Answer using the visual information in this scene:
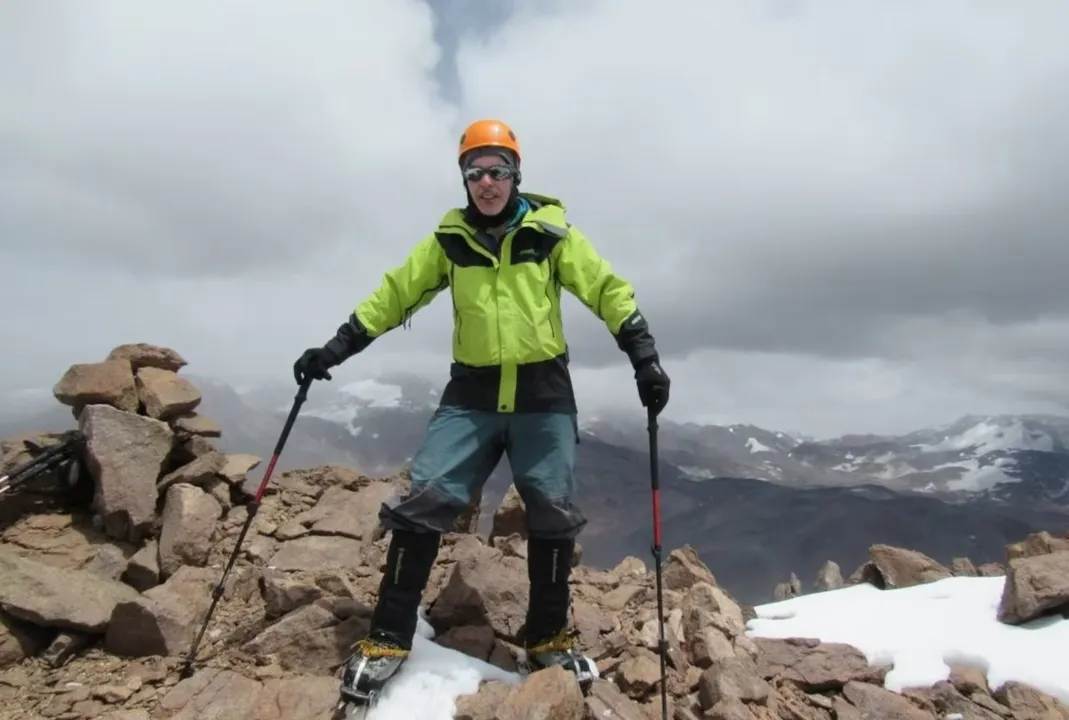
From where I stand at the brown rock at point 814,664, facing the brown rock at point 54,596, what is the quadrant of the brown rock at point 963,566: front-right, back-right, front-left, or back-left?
back-right

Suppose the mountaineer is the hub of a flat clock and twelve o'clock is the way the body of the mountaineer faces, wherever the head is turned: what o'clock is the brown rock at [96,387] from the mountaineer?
The brown rock is roughly at 4 o'clock from the mountaineer.

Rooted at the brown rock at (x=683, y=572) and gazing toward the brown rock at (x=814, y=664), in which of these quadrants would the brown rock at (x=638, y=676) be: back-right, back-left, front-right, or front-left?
front-right

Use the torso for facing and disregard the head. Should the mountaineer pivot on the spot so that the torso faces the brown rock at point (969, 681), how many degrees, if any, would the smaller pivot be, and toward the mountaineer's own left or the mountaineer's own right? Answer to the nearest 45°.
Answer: approximately 90° to the mountaineer's own left

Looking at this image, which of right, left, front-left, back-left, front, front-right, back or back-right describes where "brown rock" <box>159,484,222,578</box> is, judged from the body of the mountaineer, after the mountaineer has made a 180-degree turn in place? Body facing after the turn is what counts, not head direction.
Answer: front-left

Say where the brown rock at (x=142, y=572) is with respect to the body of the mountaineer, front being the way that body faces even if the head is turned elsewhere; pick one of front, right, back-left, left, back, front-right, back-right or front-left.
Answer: back-right

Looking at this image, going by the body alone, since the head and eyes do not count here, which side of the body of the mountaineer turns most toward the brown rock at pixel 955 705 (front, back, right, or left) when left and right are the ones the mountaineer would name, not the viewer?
left

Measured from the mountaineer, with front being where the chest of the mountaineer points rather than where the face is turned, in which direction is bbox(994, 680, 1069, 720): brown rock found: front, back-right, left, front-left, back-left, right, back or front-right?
left

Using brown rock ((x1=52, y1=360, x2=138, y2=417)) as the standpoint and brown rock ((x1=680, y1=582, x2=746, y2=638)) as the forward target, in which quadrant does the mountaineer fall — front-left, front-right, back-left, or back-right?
front-right

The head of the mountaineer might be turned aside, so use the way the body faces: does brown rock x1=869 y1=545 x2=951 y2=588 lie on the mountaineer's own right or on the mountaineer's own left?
on the mountaineer's own left

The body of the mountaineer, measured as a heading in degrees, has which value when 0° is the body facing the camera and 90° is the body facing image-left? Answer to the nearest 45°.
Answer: approximately 0°

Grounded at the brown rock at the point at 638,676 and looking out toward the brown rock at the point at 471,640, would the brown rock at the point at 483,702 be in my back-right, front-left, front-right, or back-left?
front-left

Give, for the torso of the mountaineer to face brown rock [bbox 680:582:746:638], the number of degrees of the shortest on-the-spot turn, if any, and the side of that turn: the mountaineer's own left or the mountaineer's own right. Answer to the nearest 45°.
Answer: approximately 135° to the mountaineer's own left

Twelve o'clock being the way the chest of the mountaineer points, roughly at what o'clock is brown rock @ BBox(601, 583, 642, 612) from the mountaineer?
The brown rock is roughly at 7 o'clock from the mountaineer.
